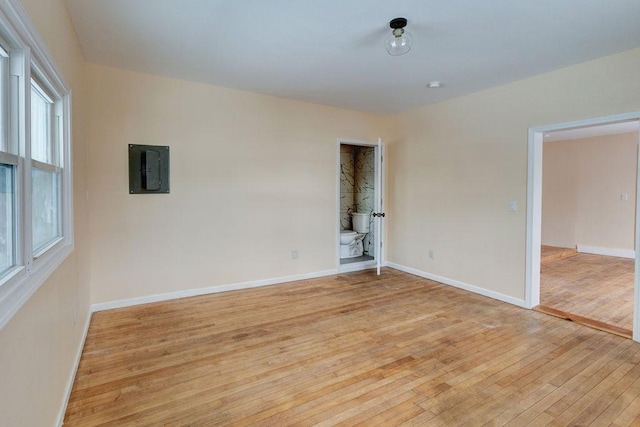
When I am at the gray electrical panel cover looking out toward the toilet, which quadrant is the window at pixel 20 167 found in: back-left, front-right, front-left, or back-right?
back-right

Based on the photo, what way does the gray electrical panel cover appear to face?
toward the camera

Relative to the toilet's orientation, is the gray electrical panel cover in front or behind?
in front

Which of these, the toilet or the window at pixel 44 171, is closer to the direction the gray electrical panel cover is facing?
the window

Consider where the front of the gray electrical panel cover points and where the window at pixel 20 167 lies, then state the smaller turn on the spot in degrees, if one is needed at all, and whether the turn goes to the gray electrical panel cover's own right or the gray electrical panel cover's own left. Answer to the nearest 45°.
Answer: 0° — it already faces it

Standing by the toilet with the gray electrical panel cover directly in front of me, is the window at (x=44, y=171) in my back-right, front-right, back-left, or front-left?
front-left

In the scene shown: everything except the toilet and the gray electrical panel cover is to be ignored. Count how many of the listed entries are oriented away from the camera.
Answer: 0

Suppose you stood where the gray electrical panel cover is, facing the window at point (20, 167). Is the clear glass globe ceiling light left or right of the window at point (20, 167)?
left

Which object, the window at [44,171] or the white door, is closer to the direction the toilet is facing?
the window
